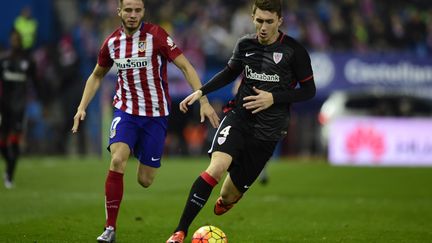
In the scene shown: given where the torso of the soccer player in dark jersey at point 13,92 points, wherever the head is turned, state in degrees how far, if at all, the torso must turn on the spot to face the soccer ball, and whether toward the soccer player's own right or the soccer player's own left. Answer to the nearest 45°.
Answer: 0° — they already face it

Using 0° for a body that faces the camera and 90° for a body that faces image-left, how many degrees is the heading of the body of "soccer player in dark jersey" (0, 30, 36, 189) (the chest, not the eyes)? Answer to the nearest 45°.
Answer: approximately 0°

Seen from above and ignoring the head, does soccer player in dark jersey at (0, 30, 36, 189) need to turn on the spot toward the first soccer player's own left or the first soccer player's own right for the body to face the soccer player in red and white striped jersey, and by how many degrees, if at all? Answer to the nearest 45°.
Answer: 0° — they already face them

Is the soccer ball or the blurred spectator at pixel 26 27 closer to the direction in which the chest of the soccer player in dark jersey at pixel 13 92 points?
the soccer ball

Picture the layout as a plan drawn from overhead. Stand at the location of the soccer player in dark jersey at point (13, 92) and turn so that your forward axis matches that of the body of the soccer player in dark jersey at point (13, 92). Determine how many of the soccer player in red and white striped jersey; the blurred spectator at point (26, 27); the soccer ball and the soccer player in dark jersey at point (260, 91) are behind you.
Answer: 1

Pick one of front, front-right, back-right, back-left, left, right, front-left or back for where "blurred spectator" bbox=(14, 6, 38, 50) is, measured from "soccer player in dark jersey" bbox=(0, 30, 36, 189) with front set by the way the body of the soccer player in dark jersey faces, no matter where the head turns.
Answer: back

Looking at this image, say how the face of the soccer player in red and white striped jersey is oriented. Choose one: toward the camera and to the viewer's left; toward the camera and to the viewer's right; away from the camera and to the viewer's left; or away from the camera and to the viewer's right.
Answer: toward the camera and to the viewer's right

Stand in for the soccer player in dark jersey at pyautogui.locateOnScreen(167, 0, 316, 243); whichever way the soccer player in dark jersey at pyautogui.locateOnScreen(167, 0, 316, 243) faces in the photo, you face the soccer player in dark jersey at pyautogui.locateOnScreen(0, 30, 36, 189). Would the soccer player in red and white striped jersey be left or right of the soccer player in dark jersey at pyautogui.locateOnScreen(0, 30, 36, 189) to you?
left

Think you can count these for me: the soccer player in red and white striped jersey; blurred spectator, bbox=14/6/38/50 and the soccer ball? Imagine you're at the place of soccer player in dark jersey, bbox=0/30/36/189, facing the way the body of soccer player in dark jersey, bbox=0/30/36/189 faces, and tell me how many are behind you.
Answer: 1

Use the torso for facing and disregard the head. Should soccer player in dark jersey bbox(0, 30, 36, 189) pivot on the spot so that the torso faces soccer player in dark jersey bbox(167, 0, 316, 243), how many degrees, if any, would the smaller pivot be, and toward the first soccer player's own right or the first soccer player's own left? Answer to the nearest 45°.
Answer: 0° — they already face them
